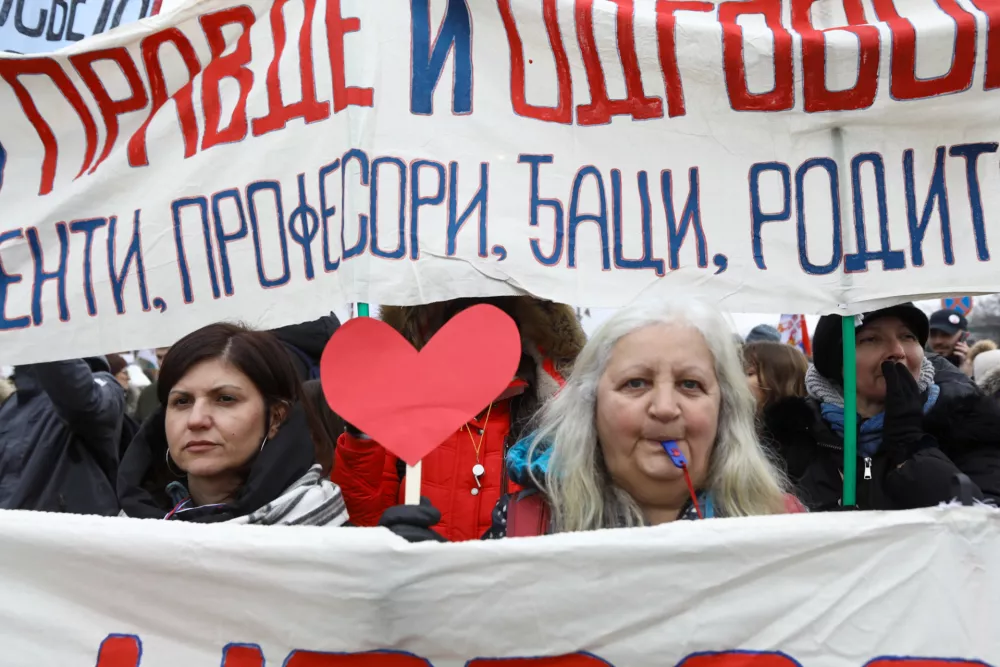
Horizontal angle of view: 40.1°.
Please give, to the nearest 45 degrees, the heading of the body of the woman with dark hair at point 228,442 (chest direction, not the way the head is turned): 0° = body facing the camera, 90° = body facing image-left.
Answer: approximately 45°

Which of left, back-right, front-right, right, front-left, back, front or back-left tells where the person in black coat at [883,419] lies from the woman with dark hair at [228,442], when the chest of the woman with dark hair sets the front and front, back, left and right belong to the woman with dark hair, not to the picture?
back-left

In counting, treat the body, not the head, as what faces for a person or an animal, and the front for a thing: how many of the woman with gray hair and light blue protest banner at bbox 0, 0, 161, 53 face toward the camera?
2

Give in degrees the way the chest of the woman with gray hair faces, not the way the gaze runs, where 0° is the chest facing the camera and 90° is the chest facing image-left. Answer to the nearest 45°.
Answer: approximately 0°

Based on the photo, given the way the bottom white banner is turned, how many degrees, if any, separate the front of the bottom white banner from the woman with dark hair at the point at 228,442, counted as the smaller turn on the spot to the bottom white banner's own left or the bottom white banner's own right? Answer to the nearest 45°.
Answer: approximately 135° to the bottom white banner's own right

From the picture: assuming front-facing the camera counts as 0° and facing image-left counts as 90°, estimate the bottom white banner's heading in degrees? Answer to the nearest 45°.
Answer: approximately 0°

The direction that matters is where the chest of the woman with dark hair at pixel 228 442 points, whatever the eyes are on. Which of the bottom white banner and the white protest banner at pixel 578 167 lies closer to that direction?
the bottom white banner
